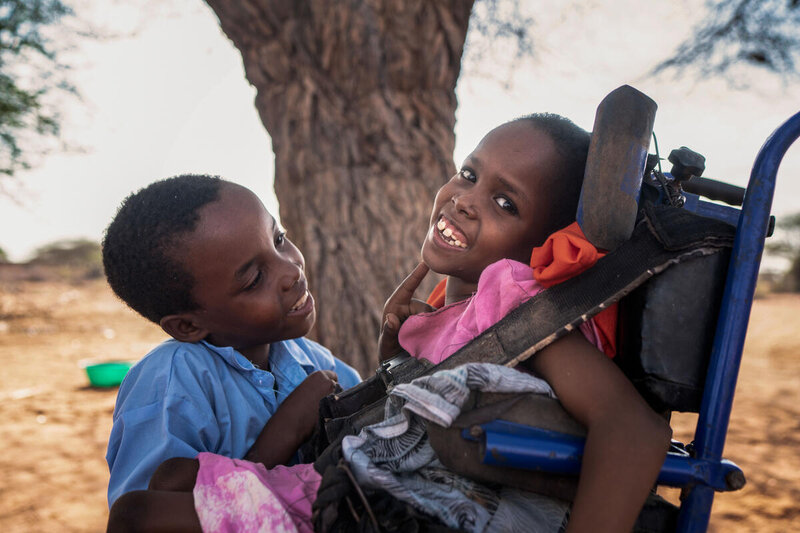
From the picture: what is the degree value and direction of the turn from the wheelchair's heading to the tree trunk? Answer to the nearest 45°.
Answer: approximately 45° to its right

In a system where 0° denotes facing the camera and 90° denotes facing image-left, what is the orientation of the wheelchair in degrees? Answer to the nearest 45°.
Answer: approximately 90°

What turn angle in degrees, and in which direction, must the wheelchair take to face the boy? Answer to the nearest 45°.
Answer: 0° — it already faces them

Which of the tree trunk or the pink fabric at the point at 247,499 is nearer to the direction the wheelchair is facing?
the pink fabric

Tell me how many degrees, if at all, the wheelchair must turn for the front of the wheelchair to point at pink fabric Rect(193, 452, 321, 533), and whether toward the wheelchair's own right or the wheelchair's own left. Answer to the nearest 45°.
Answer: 0° — it already faces it

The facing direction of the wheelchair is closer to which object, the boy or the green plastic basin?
the boy
